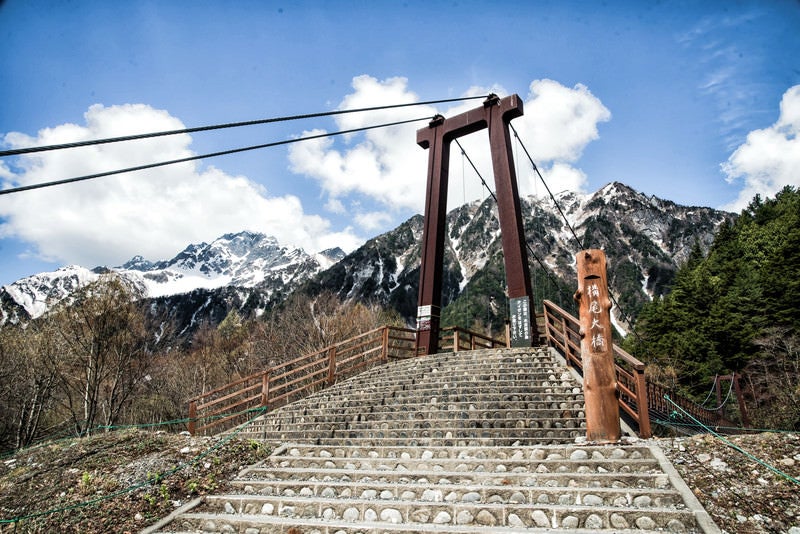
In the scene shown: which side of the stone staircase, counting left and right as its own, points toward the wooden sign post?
left

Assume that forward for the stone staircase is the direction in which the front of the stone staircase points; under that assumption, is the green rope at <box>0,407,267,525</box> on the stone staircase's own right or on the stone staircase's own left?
on the stone staircase's own right

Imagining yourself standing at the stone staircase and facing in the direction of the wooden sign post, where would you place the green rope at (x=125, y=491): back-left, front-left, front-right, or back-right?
back-left

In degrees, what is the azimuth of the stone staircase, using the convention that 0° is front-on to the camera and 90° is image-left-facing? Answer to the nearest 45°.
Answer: approximately 0°
